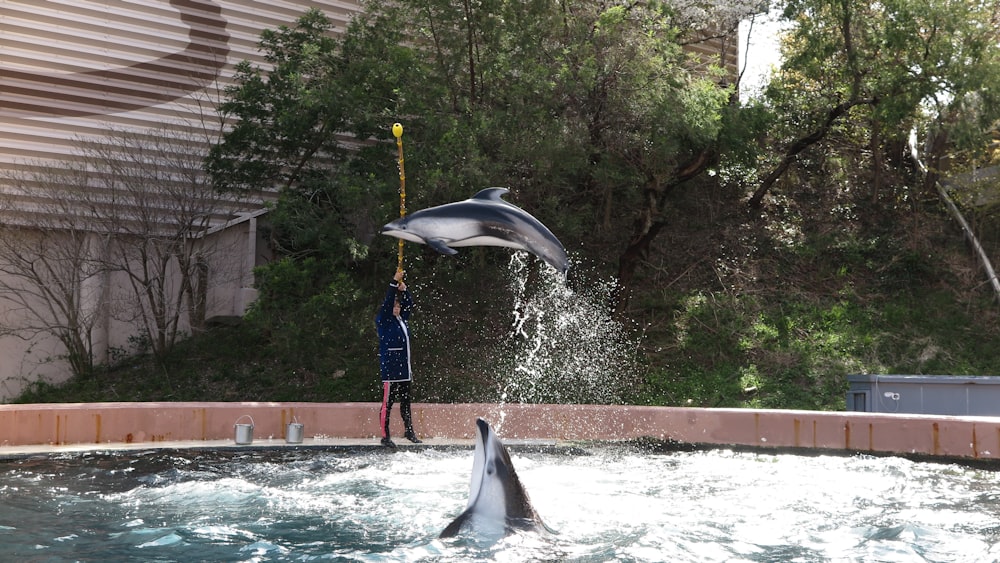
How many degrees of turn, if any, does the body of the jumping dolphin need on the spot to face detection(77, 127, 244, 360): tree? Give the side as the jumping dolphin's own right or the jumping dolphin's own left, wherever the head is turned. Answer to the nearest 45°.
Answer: approximately 45° to the jumping dolphin's own right

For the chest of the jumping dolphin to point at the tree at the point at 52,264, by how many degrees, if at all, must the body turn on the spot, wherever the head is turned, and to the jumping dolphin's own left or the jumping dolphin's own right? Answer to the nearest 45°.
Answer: approximately 45° to the jumping dolphin's own right

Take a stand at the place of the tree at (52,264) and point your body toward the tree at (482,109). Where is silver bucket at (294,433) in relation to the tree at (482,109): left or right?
right

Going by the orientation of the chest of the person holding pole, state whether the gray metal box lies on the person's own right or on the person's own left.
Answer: on the person's own left

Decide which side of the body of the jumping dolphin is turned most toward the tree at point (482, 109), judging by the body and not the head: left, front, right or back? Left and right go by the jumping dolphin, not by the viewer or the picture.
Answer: right

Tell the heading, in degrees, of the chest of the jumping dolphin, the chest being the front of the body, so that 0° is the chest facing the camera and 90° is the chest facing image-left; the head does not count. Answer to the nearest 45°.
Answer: approximately 90°

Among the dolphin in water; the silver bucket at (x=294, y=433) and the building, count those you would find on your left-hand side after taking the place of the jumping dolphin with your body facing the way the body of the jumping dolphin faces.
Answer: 1

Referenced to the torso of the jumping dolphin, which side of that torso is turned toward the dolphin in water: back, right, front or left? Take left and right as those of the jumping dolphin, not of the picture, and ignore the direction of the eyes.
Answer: left

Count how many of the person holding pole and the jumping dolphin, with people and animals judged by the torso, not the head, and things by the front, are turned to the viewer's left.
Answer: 1

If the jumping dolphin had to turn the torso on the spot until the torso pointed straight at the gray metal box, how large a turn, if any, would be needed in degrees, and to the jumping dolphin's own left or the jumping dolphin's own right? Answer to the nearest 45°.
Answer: approximately 135° to the jumping dolphin's own right
